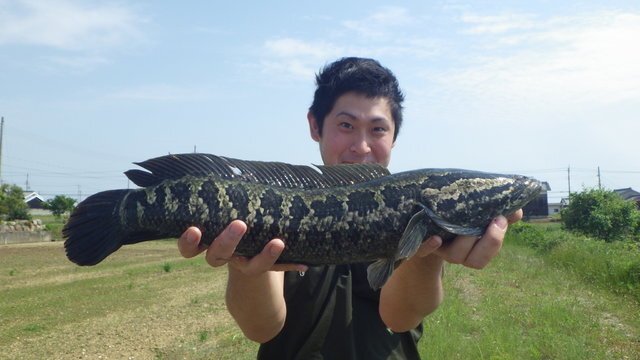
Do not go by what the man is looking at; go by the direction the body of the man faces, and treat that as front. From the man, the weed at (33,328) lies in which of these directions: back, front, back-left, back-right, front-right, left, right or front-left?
back-right

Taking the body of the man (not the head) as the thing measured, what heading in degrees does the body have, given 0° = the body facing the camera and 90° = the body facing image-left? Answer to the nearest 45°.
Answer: approximately 0°

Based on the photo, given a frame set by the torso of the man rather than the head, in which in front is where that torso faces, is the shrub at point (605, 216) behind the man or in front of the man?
behind

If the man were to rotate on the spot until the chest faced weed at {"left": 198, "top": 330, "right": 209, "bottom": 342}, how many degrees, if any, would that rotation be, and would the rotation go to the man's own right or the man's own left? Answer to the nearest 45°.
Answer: approximately 135° to the man's own right
